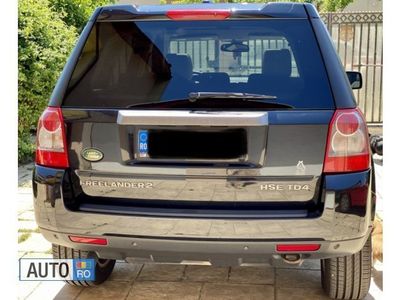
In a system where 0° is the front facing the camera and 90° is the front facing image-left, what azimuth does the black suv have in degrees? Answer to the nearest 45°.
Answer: approximately 180°

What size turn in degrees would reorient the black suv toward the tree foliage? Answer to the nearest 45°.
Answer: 0° — it already faces it
